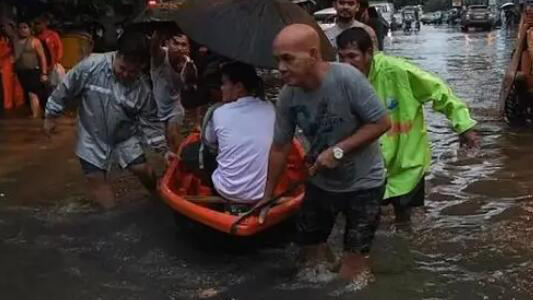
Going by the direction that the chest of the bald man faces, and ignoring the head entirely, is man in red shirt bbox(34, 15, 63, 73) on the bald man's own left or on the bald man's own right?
on the bald man's own right

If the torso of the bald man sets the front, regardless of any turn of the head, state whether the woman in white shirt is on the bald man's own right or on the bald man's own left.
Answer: on the bald man's own right

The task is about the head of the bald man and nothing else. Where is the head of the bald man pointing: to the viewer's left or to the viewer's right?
to the viewer's left

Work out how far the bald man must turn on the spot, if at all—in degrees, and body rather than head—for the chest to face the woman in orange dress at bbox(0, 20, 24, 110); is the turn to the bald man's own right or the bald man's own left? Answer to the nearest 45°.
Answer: approximately 90° to the bald man's own right

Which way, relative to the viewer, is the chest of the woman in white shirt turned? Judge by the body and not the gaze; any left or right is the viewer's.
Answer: facing away from the viewer and to the left of the viewer

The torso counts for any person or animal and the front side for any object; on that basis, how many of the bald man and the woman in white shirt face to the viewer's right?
0

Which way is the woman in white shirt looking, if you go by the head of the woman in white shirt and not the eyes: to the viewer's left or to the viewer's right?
to the viewer's left
